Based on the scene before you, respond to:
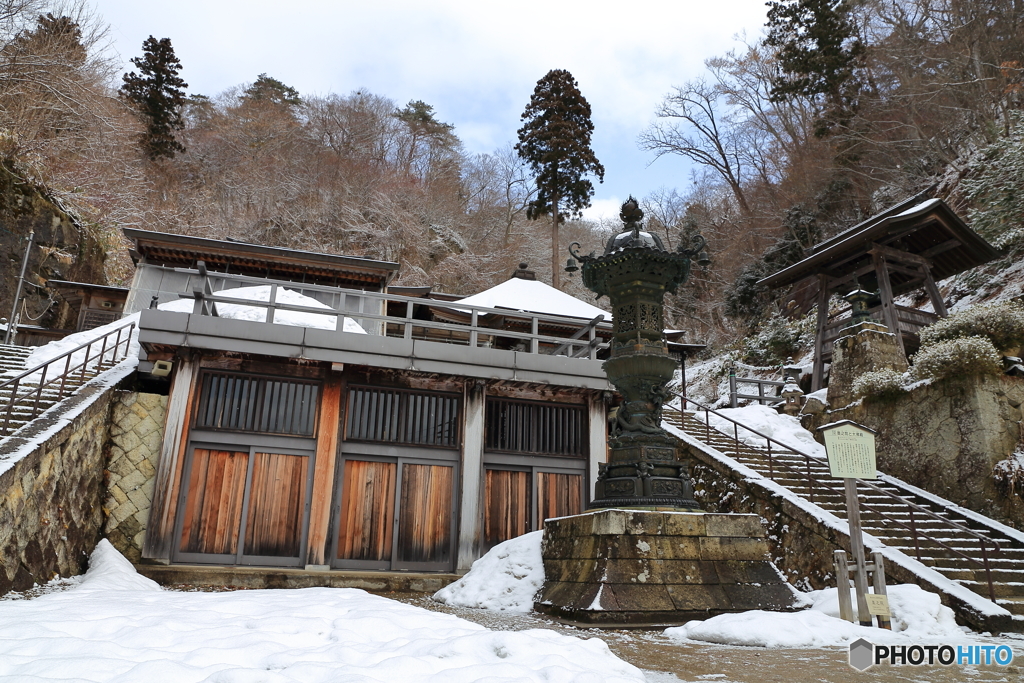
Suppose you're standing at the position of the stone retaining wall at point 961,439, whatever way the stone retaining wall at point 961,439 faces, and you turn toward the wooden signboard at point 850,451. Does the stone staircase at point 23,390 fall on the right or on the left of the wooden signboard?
right

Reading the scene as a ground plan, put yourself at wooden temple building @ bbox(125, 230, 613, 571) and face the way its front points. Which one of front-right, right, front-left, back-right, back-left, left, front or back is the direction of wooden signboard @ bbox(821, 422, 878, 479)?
front-left

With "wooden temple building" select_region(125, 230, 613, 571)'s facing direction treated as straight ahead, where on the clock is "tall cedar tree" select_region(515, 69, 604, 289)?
The tall cedar tree is roughly at 7 o'clock from the wooden temple building.

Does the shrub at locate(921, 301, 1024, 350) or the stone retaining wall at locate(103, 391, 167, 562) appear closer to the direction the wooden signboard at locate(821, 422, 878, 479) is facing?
the stone retaining wall

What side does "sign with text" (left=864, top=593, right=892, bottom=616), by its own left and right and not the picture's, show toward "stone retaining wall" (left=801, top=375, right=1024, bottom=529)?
back

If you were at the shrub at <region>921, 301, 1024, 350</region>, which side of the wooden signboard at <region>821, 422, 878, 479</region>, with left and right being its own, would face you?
back

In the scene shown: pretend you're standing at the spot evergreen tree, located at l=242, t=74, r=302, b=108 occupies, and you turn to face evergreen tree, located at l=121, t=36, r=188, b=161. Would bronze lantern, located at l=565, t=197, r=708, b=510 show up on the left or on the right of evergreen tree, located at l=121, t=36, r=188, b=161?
left

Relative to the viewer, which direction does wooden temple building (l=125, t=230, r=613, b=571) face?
toward the camera

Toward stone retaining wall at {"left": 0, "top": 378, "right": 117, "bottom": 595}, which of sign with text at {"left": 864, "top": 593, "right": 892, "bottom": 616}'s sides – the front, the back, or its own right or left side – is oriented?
right

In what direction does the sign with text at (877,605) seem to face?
toward the camera

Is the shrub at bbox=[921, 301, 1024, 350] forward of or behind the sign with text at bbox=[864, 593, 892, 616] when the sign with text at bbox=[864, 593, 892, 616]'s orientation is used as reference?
behind

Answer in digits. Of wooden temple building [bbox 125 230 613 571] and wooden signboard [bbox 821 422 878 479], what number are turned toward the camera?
2

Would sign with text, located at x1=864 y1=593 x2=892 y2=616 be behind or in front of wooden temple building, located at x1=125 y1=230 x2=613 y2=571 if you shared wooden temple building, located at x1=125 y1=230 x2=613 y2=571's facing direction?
in front

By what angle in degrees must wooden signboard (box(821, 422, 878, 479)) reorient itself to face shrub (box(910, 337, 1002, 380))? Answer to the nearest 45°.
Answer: approximately 180°

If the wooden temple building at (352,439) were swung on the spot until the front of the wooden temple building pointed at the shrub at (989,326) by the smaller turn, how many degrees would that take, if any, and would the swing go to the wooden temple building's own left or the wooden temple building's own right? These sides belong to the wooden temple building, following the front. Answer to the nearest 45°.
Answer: approximately 90° to the wooden temple building's own left

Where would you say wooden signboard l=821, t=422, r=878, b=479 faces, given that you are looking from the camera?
facing the viewer

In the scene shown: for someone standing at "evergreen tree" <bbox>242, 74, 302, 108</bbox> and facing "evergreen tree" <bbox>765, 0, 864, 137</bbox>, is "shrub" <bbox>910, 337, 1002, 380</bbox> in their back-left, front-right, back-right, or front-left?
front-right

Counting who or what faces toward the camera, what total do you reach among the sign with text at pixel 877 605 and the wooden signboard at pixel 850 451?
2

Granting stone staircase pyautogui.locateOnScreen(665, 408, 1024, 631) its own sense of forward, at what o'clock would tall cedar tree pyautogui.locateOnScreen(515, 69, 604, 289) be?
The tall cedar tree is roughly at 6 o'clock from the stone staircase.
